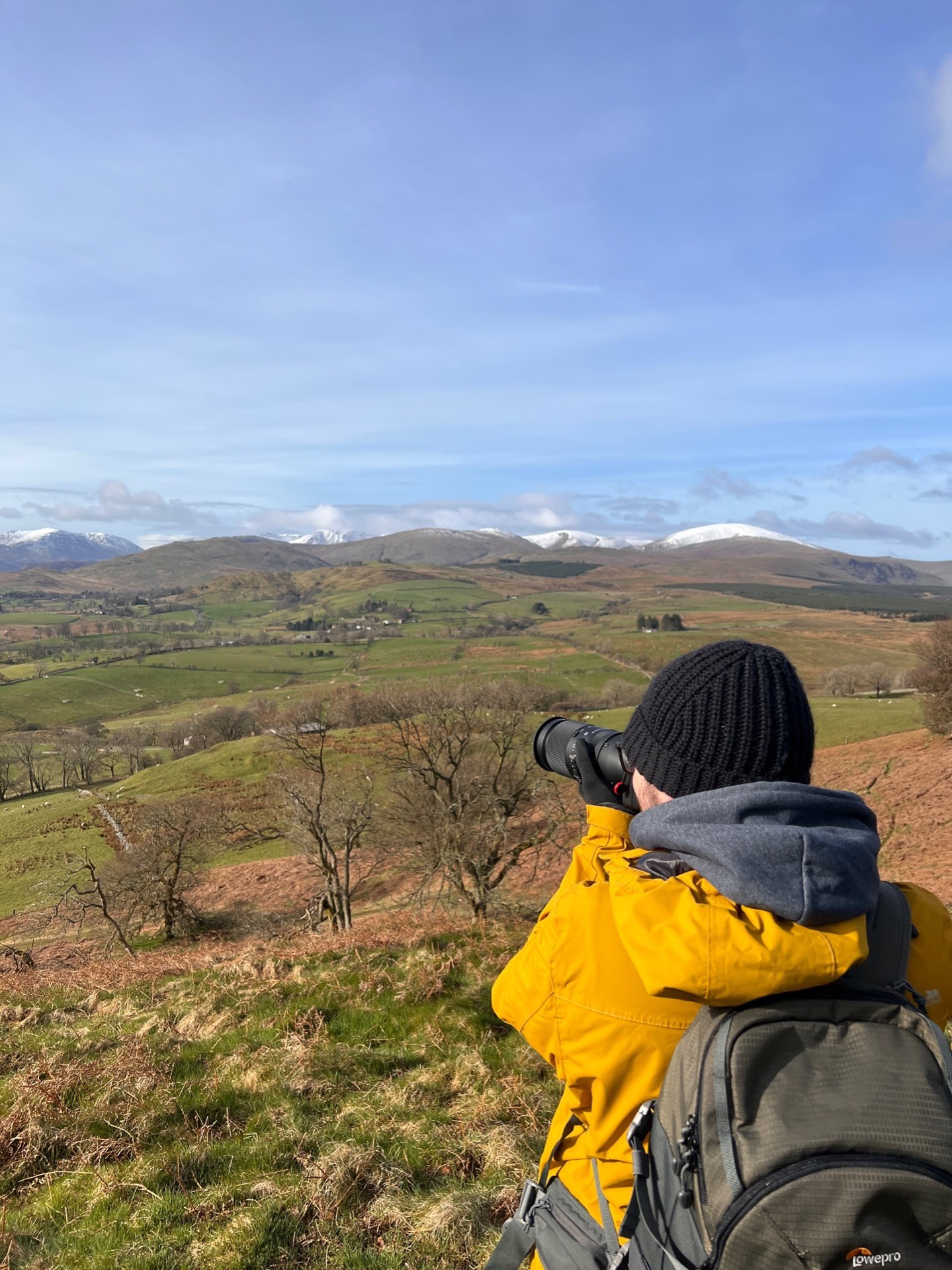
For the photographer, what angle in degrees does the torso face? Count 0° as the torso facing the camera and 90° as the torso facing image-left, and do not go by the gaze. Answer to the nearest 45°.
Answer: approximately 135°

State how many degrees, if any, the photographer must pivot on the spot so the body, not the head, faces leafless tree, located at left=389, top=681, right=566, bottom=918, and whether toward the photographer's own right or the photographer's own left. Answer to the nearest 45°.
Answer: approximately 45° to the photographer's own right

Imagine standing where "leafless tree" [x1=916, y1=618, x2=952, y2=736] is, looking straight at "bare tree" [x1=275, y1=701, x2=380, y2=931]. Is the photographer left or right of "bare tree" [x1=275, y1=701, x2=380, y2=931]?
left

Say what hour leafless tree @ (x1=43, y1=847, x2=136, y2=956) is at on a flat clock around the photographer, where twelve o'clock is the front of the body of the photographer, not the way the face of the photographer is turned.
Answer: The leafless tree is roughly at 12 o'clock from the photographer.

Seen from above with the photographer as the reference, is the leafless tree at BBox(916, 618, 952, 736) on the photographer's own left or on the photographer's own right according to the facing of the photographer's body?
on the photographer's own right

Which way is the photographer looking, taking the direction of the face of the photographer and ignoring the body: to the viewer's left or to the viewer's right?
to the viewer's left
